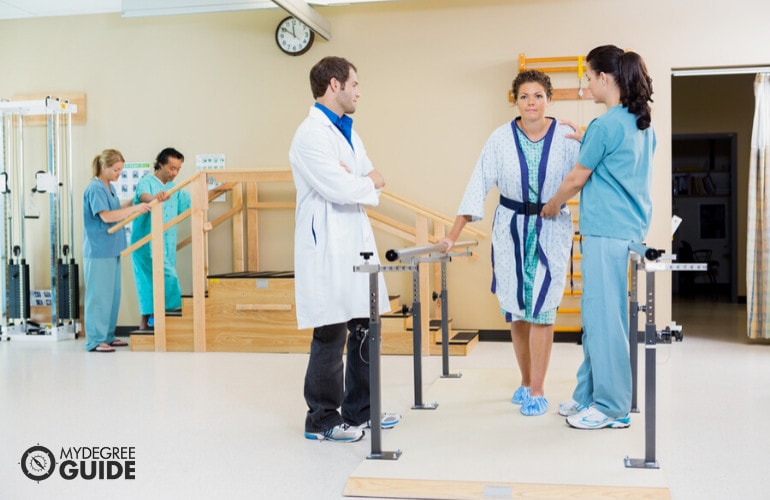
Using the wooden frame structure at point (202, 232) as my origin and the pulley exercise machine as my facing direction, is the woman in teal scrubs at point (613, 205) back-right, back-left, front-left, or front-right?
back-left

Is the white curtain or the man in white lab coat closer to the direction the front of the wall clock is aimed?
the man in white lab coat

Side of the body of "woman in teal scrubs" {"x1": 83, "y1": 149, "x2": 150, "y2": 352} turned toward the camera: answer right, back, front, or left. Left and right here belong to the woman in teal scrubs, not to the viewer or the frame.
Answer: right

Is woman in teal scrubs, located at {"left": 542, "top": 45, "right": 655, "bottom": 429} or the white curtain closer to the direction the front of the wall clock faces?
the woman in teal scrubs

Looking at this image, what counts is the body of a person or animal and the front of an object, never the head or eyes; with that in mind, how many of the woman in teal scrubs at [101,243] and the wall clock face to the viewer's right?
1

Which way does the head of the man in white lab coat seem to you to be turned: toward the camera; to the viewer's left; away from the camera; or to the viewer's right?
to the viewer's right

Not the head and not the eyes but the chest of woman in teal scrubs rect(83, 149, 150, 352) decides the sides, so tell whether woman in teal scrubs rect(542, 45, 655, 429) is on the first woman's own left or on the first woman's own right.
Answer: on the first woman's own right

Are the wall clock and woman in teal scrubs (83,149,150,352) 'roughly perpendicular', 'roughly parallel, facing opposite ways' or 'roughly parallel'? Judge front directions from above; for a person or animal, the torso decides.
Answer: roughly perpendicular

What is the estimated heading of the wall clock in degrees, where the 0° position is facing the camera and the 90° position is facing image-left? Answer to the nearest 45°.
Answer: approximately 0°
